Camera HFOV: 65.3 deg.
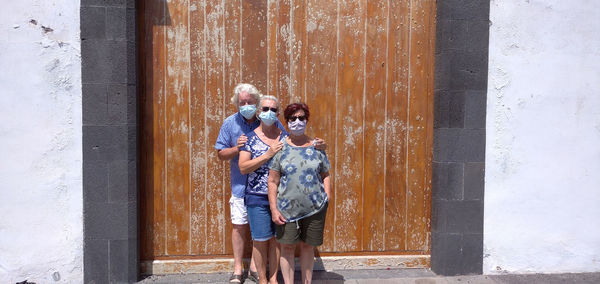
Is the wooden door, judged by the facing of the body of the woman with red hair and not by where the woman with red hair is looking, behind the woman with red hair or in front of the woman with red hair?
behind

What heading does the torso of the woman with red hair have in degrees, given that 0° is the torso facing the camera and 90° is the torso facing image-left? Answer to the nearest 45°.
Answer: approximately 0°
